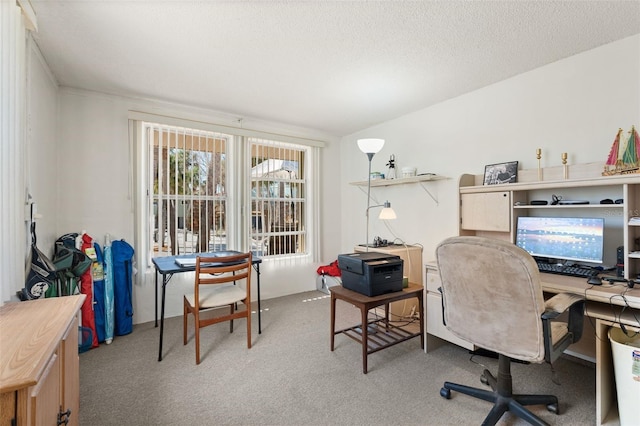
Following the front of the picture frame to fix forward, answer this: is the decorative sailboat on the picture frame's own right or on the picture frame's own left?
on the picture frame's own left

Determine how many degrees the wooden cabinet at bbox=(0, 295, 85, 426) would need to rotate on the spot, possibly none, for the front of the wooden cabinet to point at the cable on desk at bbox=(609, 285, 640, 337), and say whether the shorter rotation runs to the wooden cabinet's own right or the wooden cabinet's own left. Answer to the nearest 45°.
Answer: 0° — it already faces it

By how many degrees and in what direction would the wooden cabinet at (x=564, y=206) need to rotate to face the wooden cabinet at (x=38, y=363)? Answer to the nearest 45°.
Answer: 0° — it already faces it

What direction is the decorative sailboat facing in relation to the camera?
to the viewer's left

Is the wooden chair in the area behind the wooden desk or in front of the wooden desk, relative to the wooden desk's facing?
in front

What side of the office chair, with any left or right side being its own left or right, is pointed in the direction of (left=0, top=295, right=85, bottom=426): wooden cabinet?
back

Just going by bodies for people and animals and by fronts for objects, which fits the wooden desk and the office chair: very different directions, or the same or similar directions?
very different directions

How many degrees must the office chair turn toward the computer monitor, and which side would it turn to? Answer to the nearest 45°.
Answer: approximately 45° to its left

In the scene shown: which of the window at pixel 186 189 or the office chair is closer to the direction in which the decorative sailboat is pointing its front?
the window

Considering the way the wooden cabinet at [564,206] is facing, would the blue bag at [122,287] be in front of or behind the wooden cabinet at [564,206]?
in front
